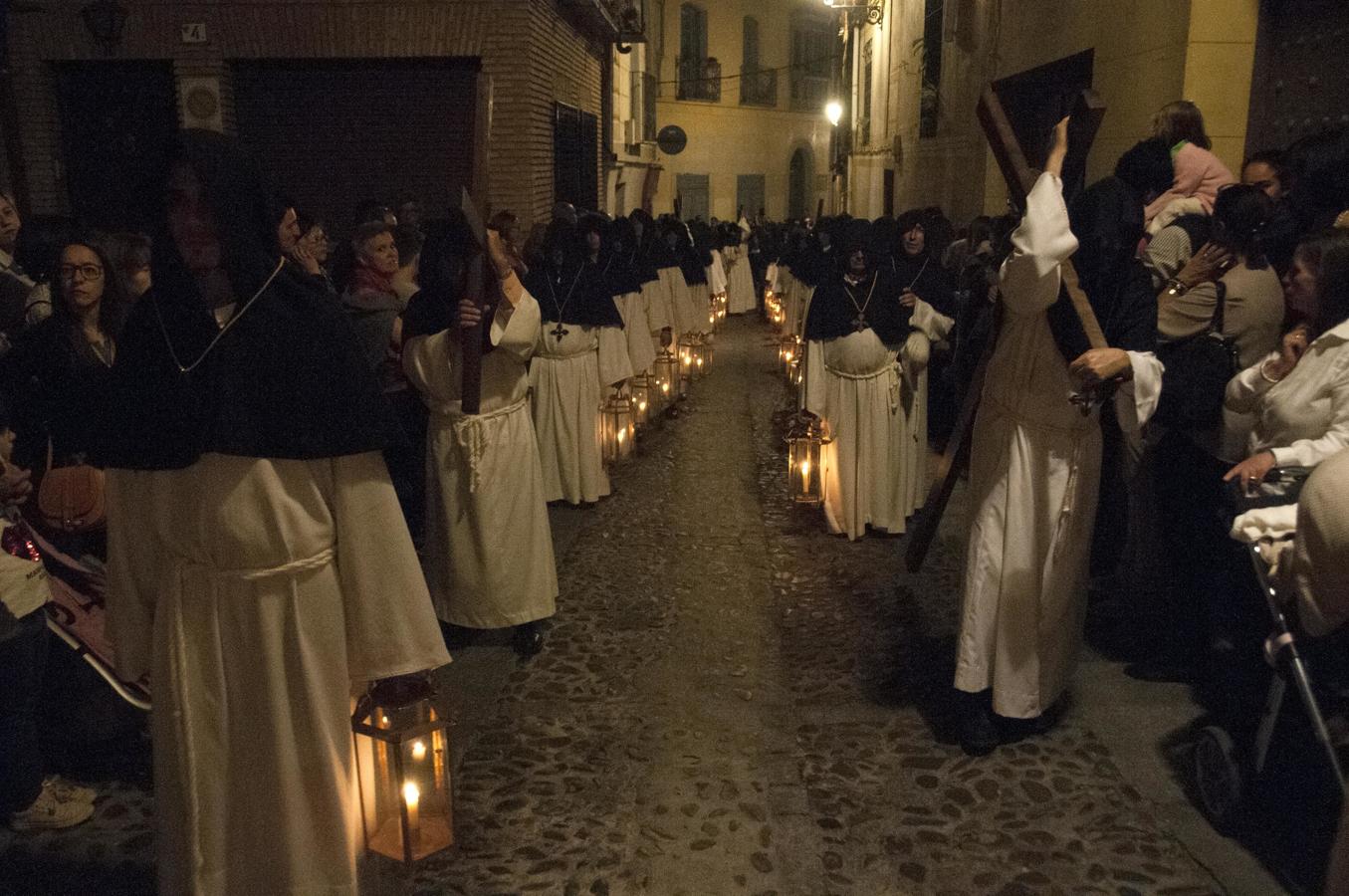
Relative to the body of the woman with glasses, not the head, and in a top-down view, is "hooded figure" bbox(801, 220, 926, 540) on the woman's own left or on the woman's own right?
on the woman's own left

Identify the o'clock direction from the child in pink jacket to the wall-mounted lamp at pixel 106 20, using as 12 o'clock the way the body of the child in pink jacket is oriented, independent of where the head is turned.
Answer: The wall-mounted lamp is roughly at 12 o'clock from the child in pink jacket.

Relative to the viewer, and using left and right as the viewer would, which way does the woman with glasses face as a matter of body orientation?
facing the viewer and to the right of the viewer

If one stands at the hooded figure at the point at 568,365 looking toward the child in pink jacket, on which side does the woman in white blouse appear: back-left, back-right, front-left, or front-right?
front-right

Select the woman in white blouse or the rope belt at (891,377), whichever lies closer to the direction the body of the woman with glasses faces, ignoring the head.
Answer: the woman in white blouse

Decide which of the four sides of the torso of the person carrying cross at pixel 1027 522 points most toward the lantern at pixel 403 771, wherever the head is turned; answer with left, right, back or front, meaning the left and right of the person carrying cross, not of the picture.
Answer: right

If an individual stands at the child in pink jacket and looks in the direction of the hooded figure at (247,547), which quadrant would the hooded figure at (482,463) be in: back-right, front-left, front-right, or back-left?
front-right

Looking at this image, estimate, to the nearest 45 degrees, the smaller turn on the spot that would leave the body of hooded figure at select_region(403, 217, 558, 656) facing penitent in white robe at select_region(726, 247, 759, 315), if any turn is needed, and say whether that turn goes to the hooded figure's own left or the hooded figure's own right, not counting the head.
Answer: approximately 135° to the hooded figure's own left

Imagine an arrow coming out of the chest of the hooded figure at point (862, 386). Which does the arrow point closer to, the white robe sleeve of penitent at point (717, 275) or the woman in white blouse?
the woman in white blouse

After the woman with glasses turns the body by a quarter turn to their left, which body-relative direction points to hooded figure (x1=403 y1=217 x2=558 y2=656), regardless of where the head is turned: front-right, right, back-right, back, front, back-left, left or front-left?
front-right

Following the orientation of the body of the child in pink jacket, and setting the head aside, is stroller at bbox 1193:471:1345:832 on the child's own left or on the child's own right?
on the child's own left

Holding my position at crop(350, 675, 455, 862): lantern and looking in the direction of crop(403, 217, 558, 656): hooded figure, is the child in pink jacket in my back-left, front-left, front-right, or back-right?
front-right

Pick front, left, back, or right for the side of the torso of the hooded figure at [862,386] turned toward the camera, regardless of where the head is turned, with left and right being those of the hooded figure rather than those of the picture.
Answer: front

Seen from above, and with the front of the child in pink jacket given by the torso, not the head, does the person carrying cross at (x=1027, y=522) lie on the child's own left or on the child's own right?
on the child's own left

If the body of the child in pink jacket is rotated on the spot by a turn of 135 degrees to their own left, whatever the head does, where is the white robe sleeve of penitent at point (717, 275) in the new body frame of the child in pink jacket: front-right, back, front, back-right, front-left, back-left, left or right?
back

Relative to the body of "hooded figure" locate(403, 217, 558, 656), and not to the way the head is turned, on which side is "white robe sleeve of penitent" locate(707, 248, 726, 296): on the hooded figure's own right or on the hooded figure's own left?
on the hooded figure's own left
